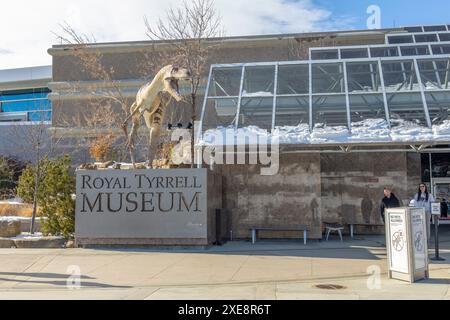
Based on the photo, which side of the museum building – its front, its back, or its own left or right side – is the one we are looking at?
front

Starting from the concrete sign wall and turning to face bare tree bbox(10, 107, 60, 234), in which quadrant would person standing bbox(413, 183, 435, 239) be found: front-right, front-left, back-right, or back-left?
back-right

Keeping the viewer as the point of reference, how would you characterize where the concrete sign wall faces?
facing the viewer

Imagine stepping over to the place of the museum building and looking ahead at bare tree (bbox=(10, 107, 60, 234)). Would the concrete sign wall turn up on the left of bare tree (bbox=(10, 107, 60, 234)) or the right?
left

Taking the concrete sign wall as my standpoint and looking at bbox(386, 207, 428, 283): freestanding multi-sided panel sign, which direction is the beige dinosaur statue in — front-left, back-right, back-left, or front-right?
back-left

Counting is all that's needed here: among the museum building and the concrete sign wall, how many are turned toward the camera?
2

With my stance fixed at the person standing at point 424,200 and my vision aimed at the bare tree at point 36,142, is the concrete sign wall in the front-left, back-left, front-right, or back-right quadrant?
front-left

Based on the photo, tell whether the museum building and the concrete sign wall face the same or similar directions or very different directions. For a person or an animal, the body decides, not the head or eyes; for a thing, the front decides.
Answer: same or similar directions

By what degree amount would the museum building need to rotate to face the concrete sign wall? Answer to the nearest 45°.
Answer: approximately 45° to its right

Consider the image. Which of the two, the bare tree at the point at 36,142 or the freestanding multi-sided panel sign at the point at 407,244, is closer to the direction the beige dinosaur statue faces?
the freestanding multi-sided panel sign

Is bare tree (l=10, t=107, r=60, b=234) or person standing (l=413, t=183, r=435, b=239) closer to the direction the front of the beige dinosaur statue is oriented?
the person standing

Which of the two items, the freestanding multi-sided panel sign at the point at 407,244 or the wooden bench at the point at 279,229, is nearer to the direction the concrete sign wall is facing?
the freestanding multi-sided panel sign

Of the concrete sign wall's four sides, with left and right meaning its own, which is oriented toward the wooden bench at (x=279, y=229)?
left

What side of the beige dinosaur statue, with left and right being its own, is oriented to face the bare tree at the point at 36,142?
back
